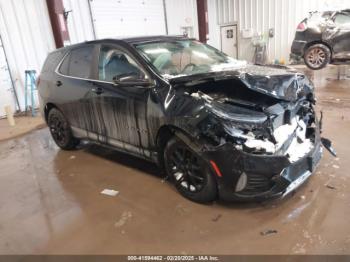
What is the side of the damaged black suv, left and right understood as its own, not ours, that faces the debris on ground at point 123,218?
right

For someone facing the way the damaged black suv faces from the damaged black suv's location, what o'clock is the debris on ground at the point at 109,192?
The debris on ground is roughly at 3 o'clock from the damaged black suv.

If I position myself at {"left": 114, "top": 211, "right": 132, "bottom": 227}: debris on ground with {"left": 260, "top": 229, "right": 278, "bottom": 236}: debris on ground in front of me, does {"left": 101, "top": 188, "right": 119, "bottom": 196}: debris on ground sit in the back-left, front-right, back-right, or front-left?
back-left

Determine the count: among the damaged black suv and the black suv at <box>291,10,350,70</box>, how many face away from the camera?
0

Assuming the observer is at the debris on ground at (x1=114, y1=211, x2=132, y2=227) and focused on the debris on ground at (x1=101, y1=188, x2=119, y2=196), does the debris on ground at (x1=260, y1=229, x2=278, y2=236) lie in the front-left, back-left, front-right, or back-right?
back-right

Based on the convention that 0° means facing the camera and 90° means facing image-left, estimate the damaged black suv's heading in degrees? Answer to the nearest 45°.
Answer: approximately 315°
